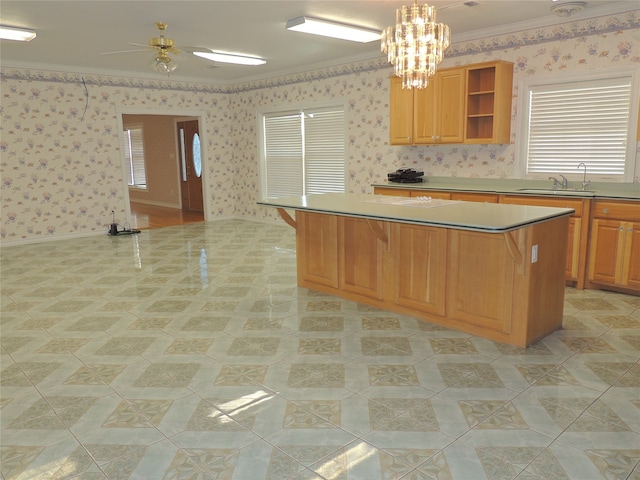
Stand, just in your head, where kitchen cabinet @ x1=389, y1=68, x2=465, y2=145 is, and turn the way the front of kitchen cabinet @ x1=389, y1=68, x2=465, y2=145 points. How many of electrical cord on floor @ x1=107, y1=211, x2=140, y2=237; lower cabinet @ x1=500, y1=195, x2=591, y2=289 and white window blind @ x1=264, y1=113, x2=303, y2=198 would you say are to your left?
1

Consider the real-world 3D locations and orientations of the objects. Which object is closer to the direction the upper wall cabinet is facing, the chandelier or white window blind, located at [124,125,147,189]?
the chandelier

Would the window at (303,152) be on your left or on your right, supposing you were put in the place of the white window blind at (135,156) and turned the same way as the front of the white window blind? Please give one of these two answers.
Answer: on your left

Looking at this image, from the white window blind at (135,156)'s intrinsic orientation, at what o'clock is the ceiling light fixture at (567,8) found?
The ceiling light fixture is roughly at 10 o'clock from the white window blind.

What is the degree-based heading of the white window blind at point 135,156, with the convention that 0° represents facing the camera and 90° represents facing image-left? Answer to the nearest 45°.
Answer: approximately 45°

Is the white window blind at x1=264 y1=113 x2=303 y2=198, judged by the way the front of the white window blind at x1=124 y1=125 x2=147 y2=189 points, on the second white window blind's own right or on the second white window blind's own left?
on the second white window blind's own left

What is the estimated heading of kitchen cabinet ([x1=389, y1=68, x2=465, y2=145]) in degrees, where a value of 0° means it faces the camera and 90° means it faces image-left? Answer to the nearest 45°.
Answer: approximately 45°

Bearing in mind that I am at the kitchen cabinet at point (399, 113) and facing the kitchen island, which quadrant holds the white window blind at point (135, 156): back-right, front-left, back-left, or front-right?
back-right

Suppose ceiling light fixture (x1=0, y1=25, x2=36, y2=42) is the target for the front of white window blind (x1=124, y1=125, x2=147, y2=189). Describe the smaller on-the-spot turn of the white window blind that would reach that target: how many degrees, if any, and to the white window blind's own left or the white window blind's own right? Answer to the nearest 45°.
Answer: approximately 45° to the white window blind's own left

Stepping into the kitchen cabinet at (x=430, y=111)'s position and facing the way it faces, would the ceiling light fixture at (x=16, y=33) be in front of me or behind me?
in front

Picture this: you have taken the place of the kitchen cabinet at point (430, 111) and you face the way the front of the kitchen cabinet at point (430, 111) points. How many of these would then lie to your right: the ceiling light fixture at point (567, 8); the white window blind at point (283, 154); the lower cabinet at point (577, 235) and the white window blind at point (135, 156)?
2

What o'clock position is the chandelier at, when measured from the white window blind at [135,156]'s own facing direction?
The chandelier is roughly at 10 o'clock from the white window blind.

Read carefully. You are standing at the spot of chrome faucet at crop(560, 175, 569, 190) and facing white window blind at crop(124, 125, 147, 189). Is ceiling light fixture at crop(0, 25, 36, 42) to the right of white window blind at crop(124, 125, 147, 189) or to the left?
left

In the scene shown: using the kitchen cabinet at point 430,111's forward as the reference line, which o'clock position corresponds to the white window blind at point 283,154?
The white window blind is roughly at 3 o'clock from the kitchen cabinet.
